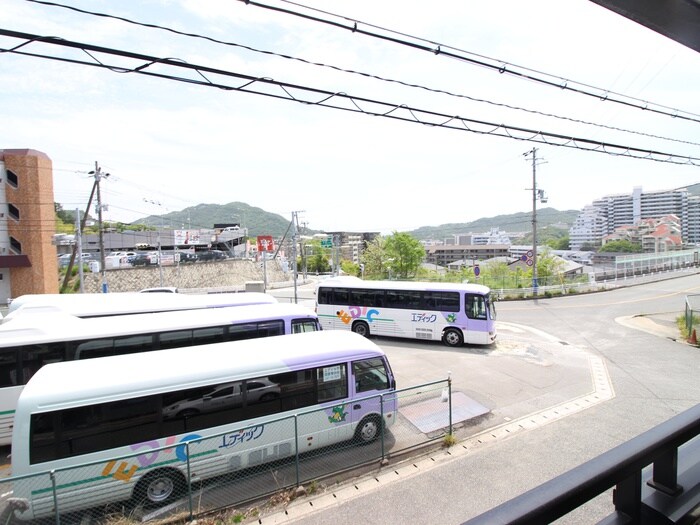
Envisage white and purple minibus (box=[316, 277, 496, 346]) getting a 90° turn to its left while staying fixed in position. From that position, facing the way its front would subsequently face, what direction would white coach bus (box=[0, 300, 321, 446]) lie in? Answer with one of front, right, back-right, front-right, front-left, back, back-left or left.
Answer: back

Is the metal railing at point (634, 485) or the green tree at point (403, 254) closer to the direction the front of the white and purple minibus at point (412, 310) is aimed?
the metal railing

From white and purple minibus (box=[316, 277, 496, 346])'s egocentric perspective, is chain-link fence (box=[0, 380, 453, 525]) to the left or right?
on its right

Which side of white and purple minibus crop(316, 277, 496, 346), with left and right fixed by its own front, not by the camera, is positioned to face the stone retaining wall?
back

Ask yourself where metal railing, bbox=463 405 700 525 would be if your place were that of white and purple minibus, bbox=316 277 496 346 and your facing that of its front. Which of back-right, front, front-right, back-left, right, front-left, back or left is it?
front-right

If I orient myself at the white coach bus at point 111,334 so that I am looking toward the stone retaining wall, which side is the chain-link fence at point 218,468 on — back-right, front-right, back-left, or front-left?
back-right

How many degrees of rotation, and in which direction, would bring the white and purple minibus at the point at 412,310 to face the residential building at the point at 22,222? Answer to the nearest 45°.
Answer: approximately 135° to its right

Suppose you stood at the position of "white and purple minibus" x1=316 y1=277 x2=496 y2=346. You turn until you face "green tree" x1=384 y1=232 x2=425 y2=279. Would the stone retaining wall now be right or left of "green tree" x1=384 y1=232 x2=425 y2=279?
left

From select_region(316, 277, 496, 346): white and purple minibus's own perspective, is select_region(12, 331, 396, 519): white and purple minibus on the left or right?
on its right

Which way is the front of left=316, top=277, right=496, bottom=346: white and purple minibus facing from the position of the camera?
facing the viewer and to the right of the viewer
